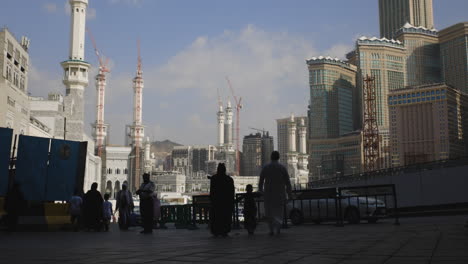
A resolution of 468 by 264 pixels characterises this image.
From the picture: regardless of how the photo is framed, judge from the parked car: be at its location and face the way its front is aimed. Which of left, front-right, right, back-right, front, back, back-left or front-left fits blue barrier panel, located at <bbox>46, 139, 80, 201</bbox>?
back-right

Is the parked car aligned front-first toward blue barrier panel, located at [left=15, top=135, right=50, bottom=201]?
no

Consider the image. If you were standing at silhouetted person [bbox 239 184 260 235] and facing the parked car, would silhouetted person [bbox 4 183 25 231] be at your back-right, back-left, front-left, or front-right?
back-left

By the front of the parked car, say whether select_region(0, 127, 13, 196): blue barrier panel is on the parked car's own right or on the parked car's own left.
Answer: on the parked car's own right

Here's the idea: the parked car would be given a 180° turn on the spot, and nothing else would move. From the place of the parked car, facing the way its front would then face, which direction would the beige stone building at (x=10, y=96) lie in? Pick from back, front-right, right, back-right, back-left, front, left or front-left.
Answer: front

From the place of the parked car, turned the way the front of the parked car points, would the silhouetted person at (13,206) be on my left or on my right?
on my right

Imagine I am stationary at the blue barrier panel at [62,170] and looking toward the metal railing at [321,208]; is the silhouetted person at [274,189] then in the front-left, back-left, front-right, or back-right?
front-right

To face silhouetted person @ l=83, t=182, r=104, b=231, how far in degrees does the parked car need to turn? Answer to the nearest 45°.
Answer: approximately 135° to its right

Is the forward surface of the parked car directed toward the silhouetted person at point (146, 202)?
no

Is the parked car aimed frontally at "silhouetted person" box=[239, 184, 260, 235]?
no
